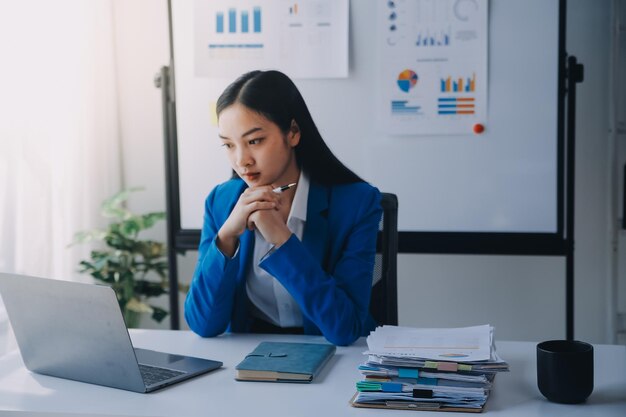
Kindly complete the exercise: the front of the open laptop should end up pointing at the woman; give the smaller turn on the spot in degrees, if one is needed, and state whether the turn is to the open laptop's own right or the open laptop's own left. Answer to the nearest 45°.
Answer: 0° — it already faces them

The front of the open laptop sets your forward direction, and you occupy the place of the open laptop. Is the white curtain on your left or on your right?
on your left

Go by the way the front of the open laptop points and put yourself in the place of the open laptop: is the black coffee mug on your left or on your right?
on your right

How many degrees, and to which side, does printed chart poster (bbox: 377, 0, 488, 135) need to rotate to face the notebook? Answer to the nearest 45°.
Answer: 0° — it already faces it

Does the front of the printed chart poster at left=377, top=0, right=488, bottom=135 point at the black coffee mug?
yes

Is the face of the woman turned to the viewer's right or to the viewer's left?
to the viewer's left

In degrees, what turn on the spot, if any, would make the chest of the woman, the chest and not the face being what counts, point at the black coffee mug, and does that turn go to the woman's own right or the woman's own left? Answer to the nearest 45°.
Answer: approximately 90° to the woman's own left

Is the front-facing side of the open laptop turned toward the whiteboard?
yes

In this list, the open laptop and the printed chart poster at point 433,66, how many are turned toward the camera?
1

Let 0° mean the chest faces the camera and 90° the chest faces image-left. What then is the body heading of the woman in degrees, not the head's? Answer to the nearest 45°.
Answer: approximately 45°

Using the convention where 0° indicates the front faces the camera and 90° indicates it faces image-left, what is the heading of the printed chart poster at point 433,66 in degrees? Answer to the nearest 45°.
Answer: approximately 0°

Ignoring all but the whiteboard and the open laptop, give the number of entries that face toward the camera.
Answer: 1
